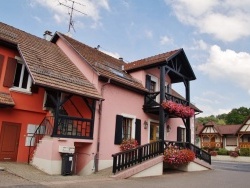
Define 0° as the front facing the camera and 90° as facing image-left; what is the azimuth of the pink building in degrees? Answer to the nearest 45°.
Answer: approximately 315°

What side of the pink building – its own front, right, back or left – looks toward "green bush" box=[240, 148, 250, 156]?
left

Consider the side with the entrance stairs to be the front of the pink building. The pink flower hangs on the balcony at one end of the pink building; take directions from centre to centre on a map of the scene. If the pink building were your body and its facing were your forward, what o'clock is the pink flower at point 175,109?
The pink flower is roughly at 10 o'clock from the pink building.
